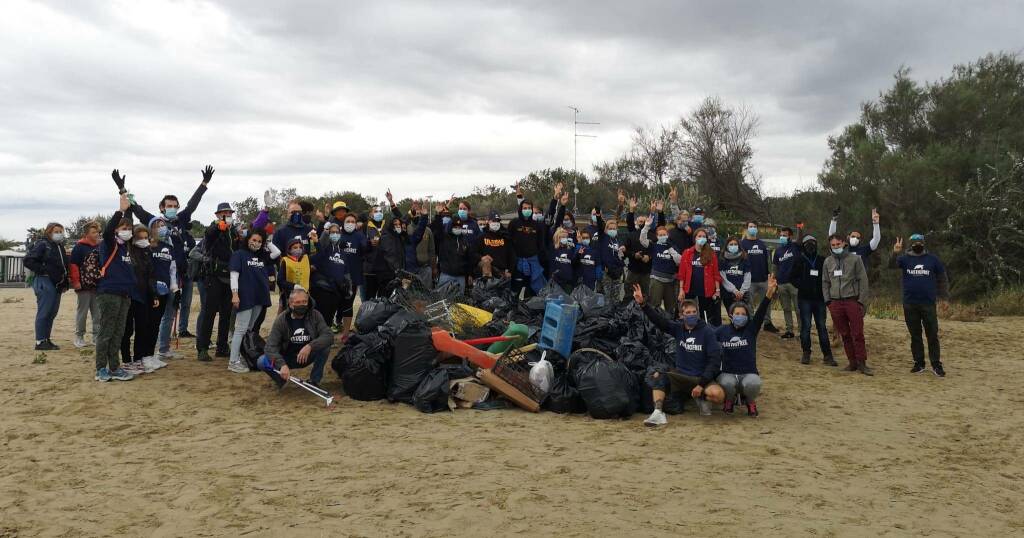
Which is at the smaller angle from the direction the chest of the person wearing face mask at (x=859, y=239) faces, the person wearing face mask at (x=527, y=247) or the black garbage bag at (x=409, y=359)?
the black garbage bag

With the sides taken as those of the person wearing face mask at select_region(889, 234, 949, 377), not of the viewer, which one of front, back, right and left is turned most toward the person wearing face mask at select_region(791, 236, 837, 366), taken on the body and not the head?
right

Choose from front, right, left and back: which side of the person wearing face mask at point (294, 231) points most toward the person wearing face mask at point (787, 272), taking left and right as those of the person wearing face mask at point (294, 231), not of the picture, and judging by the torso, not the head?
left

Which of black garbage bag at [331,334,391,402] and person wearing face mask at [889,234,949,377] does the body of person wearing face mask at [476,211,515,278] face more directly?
the black garbage bag

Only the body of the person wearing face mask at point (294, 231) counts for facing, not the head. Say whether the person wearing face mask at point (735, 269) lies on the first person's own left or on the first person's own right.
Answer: on the first person's own left

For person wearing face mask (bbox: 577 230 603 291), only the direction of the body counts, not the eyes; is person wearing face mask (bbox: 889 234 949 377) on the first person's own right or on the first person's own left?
on the first person's own left

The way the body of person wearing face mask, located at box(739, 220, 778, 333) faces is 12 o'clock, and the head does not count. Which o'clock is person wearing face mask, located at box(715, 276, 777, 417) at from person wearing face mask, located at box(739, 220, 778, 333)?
person wearing face mask, located at box(715, 276, 777, 417) is roughly at 12 o'clock from person wearing face mask, located at box(739, 220, 778, 333).

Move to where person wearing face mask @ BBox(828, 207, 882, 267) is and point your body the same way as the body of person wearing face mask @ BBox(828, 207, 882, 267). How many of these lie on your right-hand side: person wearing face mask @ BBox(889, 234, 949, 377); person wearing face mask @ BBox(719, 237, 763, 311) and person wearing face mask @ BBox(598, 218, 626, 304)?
2

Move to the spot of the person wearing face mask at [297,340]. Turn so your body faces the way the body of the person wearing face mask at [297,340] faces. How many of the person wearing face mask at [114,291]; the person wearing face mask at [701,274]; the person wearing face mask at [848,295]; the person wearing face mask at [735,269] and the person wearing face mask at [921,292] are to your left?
4
